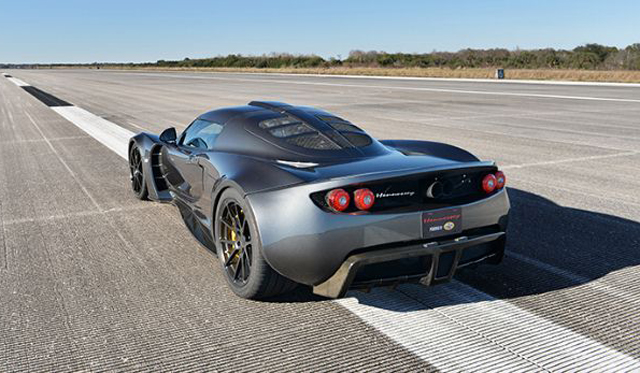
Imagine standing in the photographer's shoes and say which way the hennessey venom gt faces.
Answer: facing away from the viewer and to the left of the viewer
